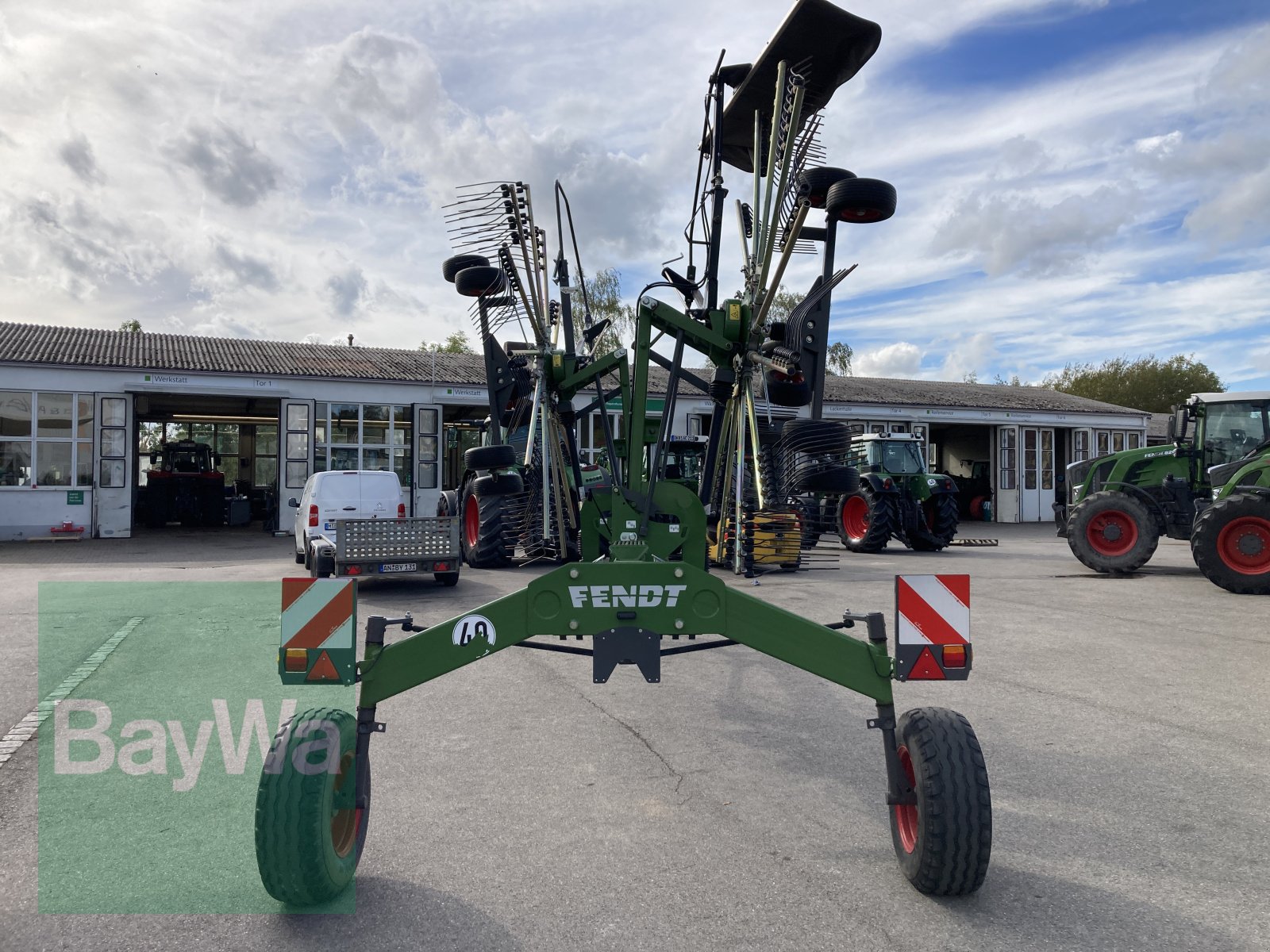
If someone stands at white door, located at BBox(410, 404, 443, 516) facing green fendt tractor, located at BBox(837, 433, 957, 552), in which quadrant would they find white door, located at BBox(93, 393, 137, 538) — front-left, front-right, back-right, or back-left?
back-right

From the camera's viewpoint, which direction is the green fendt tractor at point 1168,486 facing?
to the viewer's left

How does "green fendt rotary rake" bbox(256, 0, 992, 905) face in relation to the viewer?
away from the camera

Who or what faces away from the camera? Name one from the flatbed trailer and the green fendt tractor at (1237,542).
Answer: the flatbed trailer

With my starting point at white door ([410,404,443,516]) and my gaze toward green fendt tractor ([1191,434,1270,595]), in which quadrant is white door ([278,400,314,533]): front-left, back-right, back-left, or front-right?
back-right

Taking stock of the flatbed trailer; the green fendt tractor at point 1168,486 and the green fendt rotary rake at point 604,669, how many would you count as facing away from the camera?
2

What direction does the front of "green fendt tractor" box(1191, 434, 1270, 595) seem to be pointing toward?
to the viewer's left

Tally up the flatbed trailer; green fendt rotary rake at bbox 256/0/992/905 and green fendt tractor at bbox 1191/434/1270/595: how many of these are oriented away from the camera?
2

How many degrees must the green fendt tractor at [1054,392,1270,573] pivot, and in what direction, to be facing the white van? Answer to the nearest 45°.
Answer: approximately 45° to its left

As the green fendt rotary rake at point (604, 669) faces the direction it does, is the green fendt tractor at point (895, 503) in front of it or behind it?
in front

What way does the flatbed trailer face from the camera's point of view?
away from the camera
